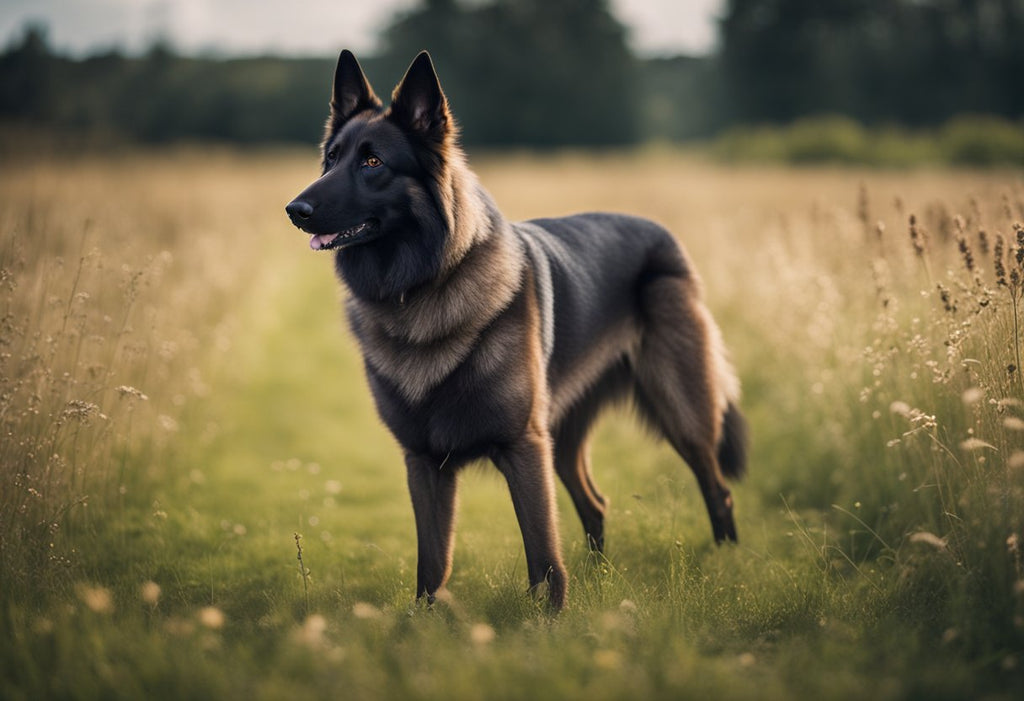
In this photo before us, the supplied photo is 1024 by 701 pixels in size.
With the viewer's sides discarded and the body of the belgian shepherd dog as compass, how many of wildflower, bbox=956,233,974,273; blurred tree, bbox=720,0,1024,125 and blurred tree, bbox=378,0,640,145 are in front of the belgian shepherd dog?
0

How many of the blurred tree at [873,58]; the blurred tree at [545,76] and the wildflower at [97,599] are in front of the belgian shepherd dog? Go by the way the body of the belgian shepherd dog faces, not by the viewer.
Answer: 1

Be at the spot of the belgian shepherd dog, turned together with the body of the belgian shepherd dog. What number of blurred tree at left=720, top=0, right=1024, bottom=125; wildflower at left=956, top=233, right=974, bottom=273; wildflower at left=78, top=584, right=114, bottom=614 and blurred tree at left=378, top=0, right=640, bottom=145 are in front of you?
1

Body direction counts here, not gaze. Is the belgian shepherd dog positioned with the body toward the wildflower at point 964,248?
no

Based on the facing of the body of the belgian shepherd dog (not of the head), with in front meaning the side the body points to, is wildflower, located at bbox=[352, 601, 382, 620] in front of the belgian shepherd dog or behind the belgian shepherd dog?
in front

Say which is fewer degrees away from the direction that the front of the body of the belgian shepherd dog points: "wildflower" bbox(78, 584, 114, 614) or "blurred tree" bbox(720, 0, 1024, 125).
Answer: the wildflower

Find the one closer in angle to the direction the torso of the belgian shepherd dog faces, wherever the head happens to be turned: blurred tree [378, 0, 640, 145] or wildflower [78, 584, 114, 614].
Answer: the wildflower

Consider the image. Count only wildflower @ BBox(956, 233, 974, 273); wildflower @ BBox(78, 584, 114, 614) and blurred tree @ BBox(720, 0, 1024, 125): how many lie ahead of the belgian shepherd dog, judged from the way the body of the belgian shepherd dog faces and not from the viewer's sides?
1

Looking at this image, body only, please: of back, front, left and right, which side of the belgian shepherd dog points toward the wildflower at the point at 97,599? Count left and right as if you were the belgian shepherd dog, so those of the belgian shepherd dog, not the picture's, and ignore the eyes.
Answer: front

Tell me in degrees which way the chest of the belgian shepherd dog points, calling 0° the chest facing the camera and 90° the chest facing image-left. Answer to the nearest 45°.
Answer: approximately 45°

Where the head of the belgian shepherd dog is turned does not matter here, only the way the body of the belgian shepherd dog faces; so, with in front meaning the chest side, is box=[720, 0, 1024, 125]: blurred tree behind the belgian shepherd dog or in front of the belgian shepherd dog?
behind

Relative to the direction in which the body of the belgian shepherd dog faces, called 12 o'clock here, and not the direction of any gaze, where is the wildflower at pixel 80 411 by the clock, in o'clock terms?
The wildflower is roughly at 2 o'clock from the belgian shepherd dog.
